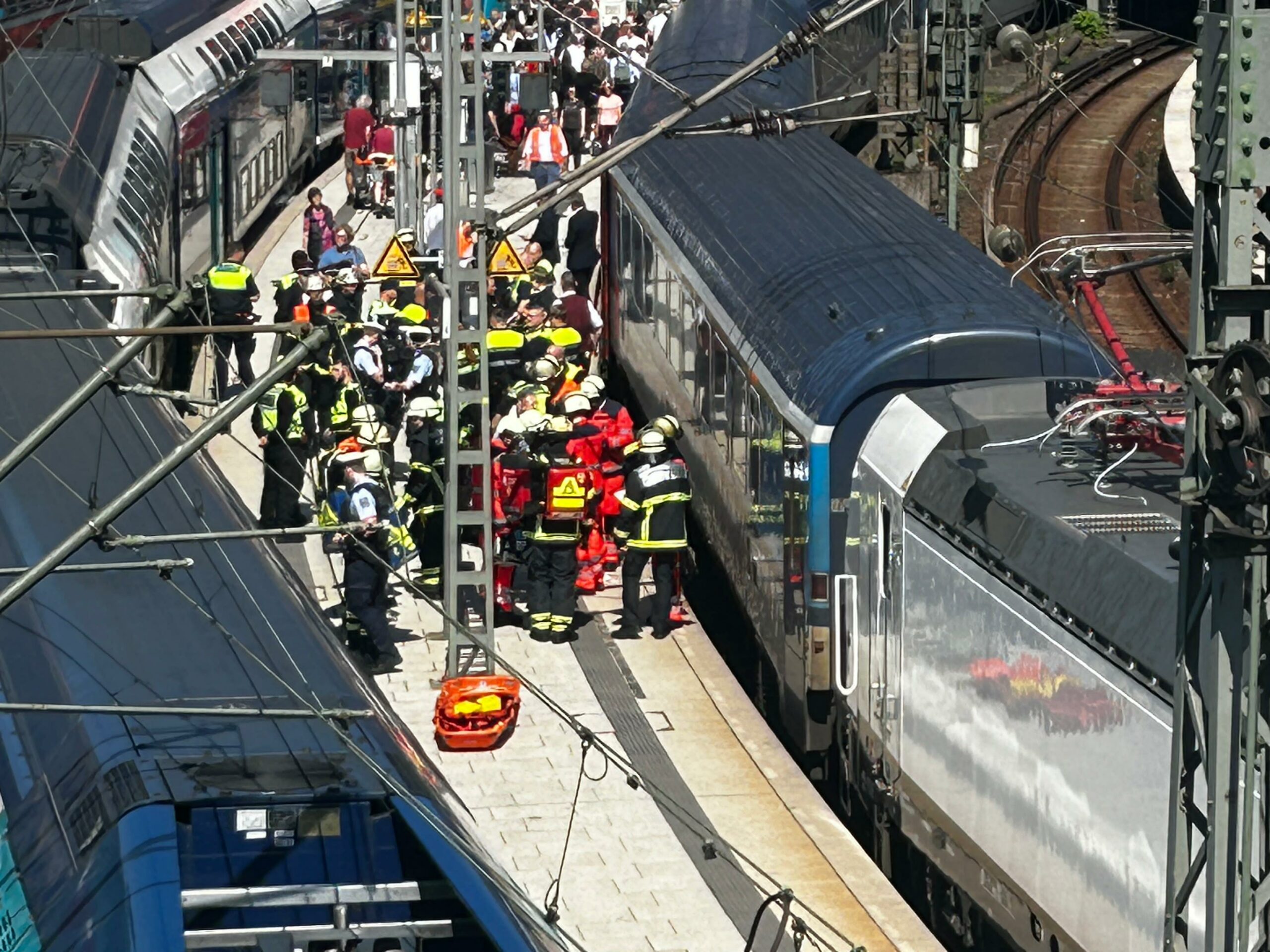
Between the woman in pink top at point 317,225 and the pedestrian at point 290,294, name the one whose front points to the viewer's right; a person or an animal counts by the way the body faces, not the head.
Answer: the pedestrian

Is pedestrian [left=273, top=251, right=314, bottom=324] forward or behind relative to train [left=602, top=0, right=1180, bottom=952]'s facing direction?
behind

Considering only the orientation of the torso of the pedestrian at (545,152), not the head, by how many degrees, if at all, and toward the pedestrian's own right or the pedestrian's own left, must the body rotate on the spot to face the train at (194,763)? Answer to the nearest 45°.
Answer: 0° — they already face it

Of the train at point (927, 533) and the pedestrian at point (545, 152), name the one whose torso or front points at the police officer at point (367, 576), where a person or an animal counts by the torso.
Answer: the pedestrian

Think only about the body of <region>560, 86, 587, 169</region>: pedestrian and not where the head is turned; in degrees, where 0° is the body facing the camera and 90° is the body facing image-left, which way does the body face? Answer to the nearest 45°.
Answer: approximately 0°

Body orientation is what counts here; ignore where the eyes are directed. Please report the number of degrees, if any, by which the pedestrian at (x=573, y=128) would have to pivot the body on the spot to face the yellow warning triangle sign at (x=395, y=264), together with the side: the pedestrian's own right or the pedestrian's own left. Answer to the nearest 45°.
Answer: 0° — they already face it

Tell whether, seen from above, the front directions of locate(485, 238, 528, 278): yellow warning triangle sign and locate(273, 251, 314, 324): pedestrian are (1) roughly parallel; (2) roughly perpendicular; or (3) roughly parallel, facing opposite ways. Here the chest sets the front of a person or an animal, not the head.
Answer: roughly perpendicular

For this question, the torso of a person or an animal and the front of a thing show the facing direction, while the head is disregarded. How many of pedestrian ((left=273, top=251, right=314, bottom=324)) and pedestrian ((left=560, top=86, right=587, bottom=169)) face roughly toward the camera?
1

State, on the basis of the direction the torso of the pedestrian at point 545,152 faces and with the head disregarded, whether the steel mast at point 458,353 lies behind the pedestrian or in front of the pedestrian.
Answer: in front

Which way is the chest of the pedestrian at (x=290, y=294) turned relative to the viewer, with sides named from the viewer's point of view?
facing to the right of the viewer
